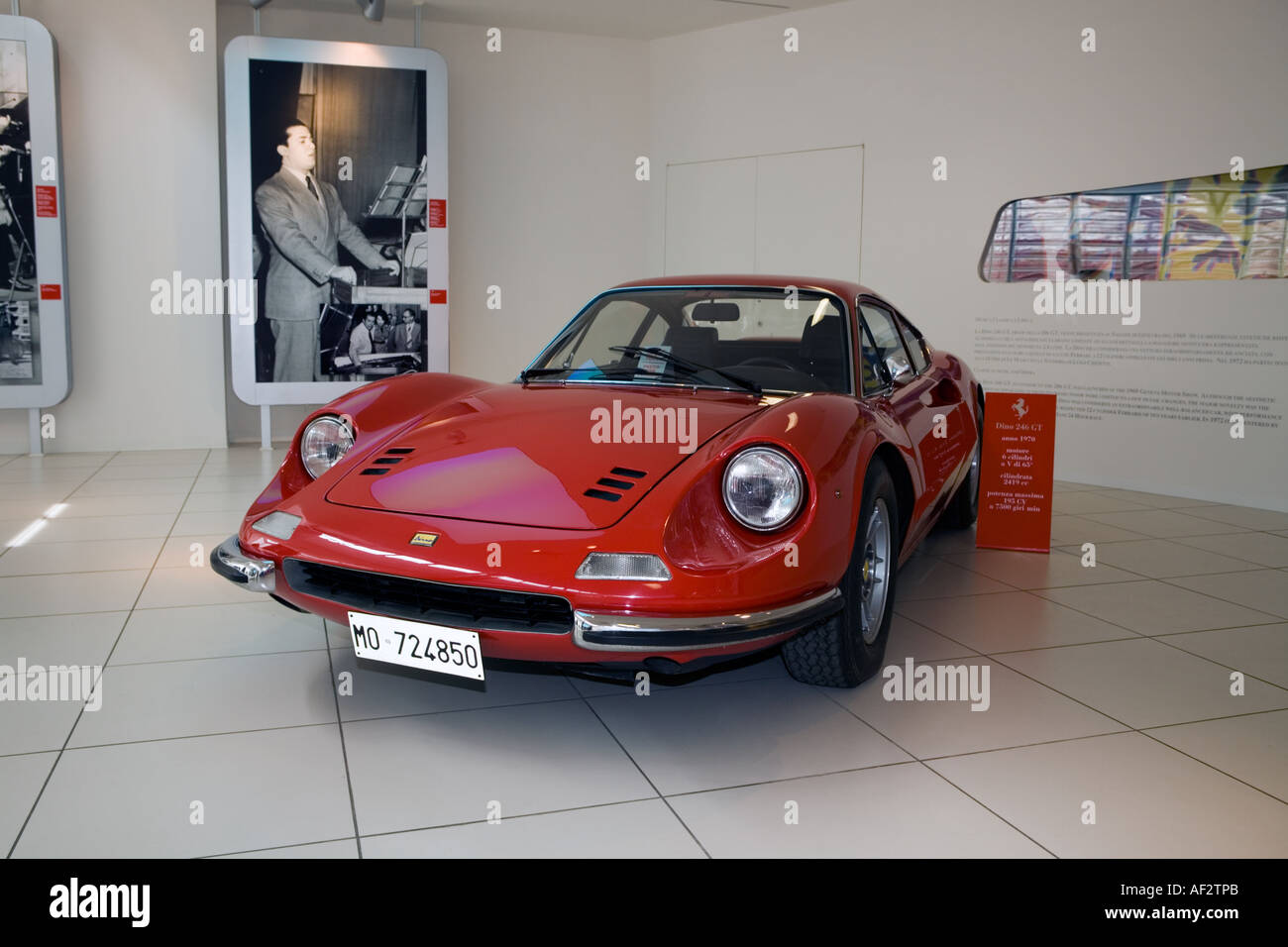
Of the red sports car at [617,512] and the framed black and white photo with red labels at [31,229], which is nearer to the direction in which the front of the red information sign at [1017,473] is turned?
the red sports car

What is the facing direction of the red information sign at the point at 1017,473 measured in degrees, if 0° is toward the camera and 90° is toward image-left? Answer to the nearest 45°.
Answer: approximately 0°

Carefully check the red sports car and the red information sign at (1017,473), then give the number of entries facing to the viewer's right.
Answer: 0

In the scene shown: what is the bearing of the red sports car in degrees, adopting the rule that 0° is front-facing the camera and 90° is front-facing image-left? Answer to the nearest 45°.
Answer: approximately 45°

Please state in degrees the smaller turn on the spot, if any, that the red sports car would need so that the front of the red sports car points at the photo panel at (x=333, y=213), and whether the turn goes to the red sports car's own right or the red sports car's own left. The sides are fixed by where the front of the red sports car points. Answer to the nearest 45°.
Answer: approximately 135° to the red sports car's own right

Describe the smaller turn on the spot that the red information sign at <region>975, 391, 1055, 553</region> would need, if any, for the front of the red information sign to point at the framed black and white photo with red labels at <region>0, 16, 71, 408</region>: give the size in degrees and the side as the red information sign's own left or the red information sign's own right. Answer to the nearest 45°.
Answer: approximately 90° to the red information sign's own right

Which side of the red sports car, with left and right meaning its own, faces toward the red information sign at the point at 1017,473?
left

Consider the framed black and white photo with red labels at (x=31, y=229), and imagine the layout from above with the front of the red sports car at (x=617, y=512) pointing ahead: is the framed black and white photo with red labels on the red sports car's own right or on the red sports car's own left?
on the red sports car's own right
